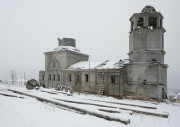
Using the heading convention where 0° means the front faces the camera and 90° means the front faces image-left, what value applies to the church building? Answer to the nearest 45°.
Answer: approximately 315°
